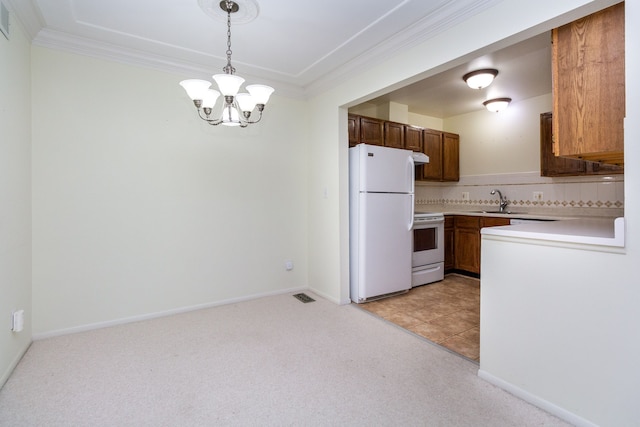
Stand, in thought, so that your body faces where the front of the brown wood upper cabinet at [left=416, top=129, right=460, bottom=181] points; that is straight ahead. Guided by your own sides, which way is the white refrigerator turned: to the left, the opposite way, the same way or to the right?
the same way

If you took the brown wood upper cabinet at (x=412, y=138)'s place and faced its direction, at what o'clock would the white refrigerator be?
The white refrigerator is roughly at 2 o'clock from the brown wood upper cabinet.

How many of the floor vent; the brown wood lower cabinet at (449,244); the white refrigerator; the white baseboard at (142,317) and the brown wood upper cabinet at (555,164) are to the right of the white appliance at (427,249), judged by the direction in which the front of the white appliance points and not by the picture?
3

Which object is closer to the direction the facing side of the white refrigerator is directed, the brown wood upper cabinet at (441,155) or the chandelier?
the chandelier

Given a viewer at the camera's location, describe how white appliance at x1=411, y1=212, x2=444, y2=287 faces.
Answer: facing the viewer and to the right of the viewer

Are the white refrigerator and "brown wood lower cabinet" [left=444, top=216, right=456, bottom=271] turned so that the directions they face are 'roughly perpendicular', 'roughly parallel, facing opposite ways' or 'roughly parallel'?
roughly parallel

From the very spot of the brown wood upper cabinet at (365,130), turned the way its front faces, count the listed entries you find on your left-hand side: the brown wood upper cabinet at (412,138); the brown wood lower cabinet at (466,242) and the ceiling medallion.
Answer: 2

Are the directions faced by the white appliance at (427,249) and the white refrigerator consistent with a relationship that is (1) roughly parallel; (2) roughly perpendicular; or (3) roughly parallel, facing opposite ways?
roughly parallel

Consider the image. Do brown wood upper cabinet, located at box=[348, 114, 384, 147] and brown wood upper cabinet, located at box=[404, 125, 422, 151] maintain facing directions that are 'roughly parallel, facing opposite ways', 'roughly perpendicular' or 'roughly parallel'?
roughly parallel

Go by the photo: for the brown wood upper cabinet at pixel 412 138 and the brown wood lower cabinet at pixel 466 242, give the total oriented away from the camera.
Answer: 0

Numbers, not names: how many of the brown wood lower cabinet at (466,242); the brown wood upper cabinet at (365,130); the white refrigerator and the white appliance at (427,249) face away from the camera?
0

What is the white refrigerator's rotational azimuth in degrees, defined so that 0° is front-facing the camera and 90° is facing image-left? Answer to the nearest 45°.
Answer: approximately 315°
